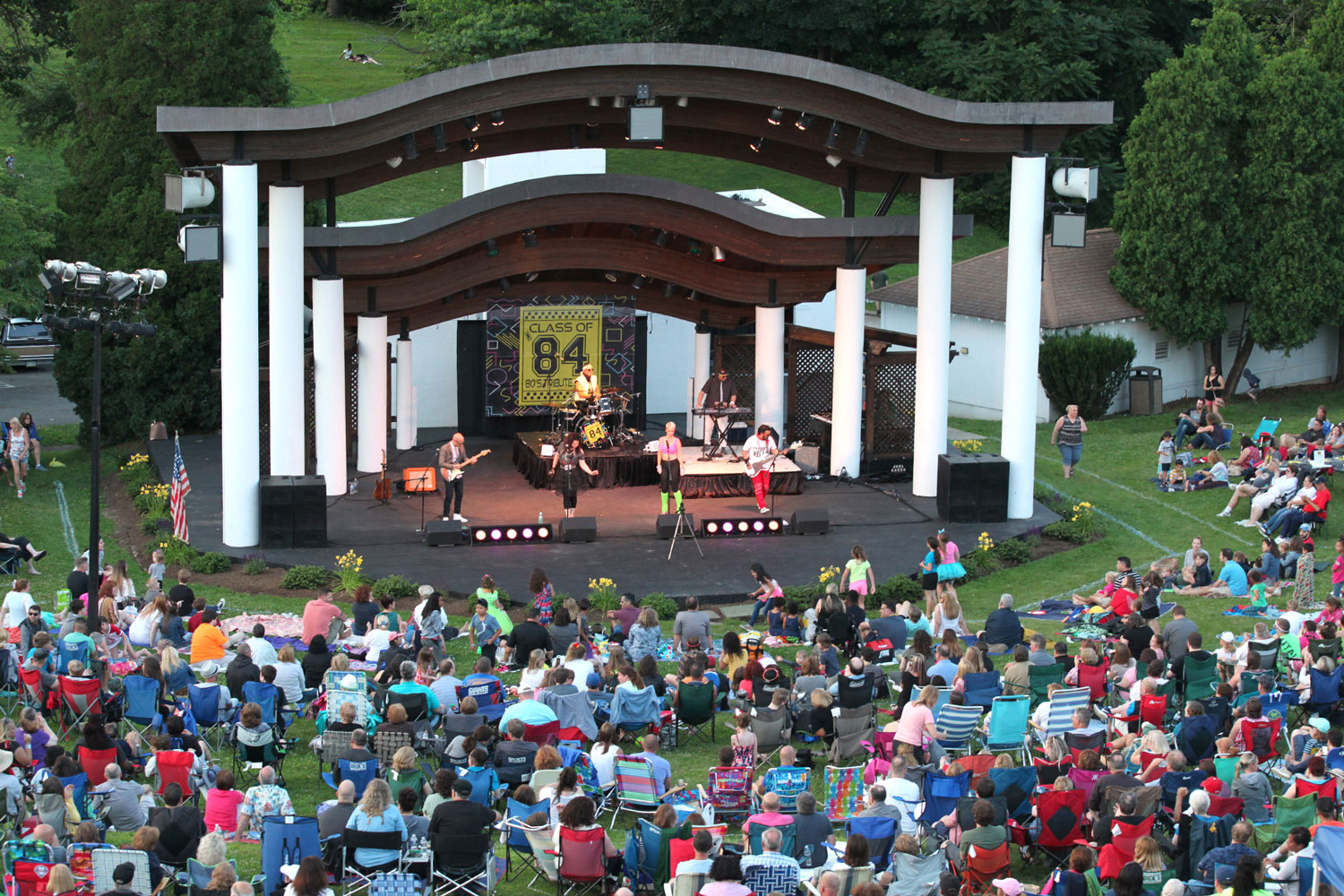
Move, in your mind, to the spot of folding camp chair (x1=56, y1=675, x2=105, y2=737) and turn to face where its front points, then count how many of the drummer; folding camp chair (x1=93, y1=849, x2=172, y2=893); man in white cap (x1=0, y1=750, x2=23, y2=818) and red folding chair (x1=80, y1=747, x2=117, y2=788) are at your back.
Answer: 3

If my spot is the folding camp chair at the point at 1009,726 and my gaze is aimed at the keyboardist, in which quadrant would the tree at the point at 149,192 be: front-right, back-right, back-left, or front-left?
front-left

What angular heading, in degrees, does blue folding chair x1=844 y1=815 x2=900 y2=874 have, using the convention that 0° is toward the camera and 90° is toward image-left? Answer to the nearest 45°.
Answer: approximately 180°

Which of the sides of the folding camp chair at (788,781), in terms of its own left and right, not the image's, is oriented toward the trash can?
front

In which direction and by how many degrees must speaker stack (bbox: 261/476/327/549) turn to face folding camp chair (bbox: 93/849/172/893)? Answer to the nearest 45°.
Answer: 0° — it already faces it

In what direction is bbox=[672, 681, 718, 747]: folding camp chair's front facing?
away from the camera

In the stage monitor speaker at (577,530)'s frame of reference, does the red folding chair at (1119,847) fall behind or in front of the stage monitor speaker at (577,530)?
behind

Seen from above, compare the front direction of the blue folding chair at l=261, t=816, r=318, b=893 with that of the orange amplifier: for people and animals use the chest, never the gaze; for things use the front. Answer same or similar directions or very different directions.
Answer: very different directions

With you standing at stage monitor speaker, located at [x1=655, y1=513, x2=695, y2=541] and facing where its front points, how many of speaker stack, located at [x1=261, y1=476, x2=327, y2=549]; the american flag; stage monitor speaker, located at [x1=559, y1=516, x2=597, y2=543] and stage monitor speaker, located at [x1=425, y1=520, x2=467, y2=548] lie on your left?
4

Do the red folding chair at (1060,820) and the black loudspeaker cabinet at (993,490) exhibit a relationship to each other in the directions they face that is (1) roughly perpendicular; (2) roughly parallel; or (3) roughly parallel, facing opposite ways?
roughly parallel, facing opposite ways

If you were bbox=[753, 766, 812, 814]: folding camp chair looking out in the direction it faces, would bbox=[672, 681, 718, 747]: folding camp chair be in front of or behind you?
in front

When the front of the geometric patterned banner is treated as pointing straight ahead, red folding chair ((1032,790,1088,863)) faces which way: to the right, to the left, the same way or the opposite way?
the opposite way

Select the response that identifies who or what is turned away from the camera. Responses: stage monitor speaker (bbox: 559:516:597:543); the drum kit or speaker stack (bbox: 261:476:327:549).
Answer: the stage monitor speaker

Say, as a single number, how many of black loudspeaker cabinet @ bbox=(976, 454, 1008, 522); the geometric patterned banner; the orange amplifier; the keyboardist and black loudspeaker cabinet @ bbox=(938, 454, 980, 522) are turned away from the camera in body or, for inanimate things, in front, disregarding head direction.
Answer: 0

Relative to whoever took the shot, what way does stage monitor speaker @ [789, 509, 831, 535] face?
facing away from the viewer

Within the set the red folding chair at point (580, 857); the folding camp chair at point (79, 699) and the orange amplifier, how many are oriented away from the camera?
2

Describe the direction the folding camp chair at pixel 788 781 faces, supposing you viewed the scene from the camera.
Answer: facing away from the viewer

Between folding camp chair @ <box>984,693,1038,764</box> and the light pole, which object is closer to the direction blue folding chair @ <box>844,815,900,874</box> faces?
the folding camp chair
